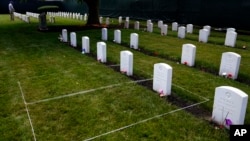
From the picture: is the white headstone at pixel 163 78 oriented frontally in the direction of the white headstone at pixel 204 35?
no

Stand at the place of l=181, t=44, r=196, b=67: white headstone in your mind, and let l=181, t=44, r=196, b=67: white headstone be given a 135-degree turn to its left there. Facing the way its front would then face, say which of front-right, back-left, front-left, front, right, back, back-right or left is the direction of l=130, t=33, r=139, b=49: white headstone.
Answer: back-left

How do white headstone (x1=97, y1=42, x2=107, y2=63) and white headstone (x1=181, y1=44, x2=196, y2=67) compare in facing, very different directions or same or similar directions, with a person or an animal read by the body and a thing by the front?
same or similar directions

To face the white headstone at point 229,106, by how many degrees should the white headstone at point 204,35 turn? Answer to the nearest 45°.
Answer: approximately 45° to its left

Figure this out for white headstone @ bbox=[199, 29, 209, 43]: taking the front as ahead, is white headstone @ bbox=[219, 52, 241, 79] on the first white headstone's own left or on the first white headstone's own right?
on the first white headstone's own left

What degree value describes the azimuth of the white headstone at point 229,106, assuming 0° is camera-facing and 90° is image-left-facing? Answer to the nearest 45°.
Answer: approximately 45°

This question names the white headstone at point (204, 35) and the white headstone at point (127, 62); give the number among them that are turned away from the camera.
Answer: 0

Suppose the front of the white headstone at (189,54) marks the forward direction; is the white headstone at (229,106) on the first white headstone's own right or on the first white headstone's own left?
on the first white headstone's own left

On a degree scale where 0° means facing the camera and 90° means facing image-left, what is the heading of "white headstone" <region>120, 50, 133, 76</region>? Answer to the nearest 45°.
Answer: approximately 45°

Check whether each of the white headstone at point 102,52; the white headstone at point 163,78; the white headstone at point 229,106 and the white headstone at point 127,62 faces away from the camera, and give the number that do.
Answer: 0

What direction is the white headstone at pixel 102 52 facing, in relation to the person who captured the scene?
facing the viewer and to the left of the viewer

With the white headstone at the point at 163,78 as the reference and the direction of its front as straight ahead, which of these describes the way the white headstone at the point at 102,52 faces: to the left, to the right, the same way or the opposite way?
the same way

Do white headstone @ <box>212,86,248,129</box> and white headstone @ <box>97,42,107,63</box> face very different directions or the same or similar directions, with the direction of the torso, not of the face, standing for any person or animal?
same or similar directions

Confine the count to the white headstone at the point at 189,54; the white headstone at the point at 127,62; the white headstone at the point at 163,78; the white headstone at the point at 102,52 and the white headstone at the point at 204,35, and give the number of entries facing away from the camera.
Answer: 0

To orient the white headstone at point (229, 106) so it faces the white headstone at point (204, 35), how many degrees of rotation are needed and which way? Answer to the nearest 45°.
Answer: approximately 135° to its right

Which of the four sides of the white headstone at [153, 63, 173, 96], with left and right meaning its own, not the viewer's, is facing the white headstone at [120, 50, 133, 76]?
right

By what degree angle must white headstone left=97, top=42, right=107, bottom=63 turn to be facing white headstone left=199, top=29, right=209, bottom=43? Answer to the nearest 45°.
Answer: approximately 180°

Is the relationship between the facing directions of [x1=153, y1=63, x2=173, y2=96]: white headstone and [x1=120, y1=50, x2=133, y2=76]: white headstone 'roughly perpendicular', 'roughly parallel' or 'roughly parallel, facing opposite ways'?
roughly parallel
